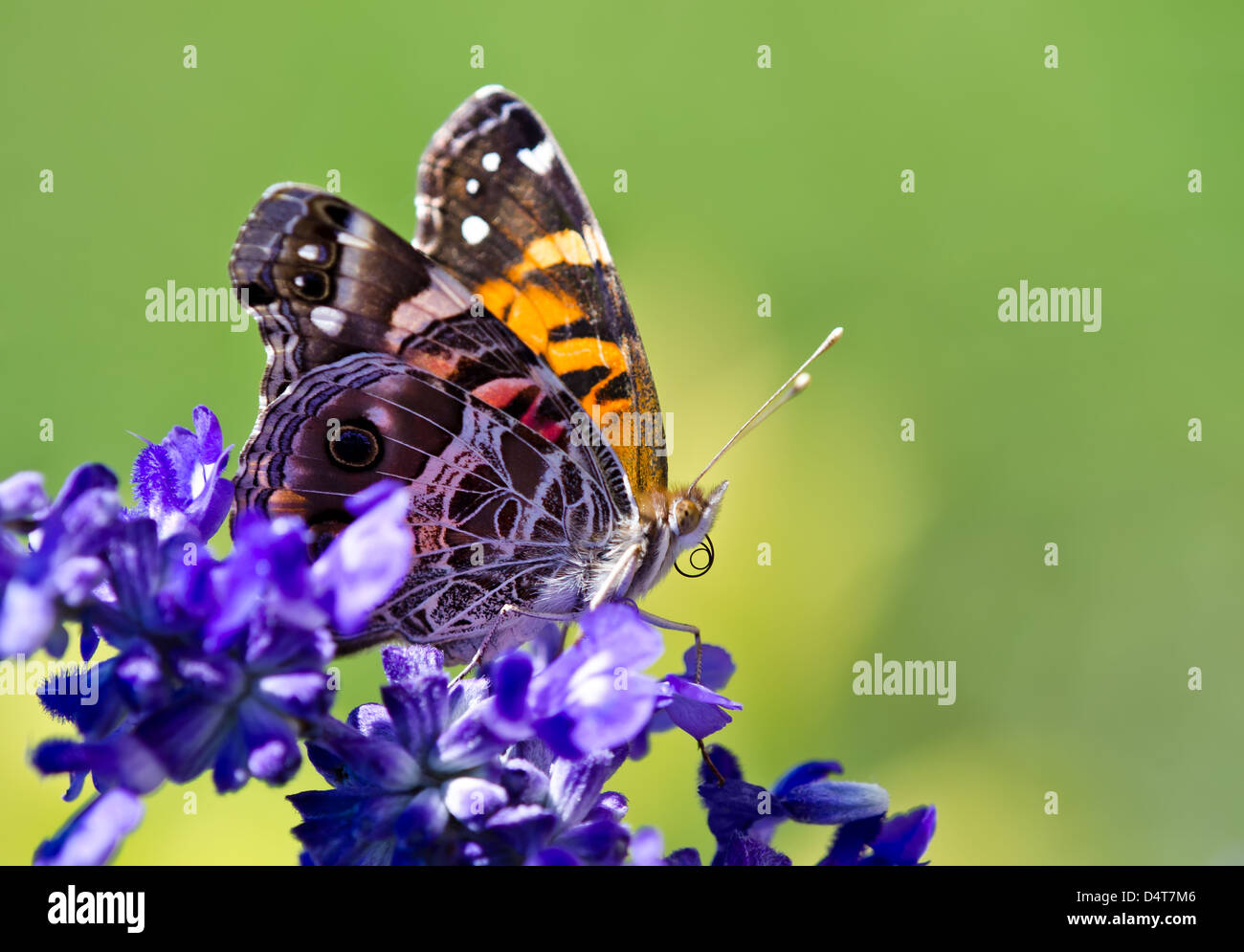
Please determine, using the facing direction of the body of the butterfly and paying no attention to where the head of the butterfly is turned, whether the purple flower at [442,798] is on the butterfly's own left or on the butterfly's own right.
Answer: on the butterfly's own right

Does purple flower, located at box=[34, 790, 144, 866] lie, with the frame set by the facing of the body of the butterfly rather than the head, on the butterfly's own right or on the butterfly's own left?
on the butterfly's own right

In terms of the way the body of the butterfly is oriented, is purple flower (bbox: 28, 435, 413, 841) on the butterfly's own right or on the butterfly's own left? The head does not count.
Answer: on the butterfly's own right

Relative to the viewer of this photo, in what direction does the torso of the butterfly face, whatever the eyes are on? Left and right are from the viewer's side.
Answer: facing to the right of the viewer
